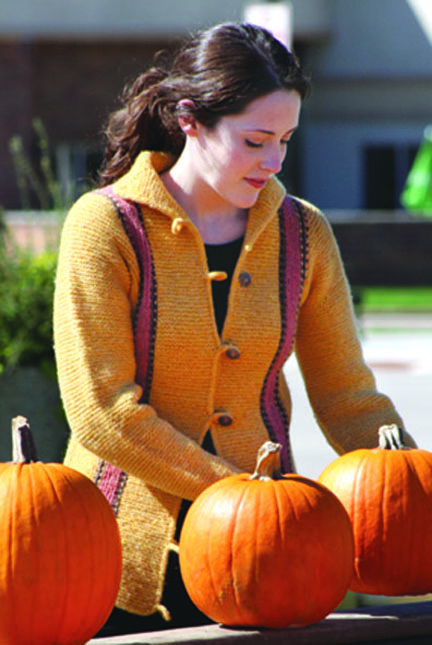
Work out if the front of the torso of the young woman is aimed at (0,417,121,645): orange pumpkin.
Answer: no

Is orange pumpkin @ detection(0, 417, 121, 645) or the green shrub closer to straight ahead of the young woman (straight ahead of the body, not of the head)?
the orange pumpkin

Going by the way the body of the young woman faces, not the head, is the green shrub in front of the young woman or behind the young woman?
behind

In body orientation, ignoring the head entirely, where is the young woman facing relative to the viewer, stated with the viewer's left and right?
facing the viewer and to the right of the viewer

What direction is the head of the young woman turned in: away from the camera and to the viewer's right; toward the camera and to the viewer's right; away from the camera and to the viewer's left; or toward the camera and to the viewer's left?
toward the camera and to the viewer's right

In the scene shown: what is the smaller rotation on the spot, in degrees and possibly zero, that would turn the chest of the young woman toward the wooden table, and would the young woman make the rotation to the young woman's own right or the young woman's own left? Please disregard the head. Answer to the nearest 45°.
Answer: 0° — they already face it

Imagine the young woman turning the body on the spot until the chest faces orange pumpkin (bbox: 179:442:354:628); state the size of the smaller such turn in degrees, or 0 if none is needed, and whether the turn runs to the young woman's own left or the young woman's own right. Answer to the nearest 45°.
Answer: approximately 45° to the young woman's own right
